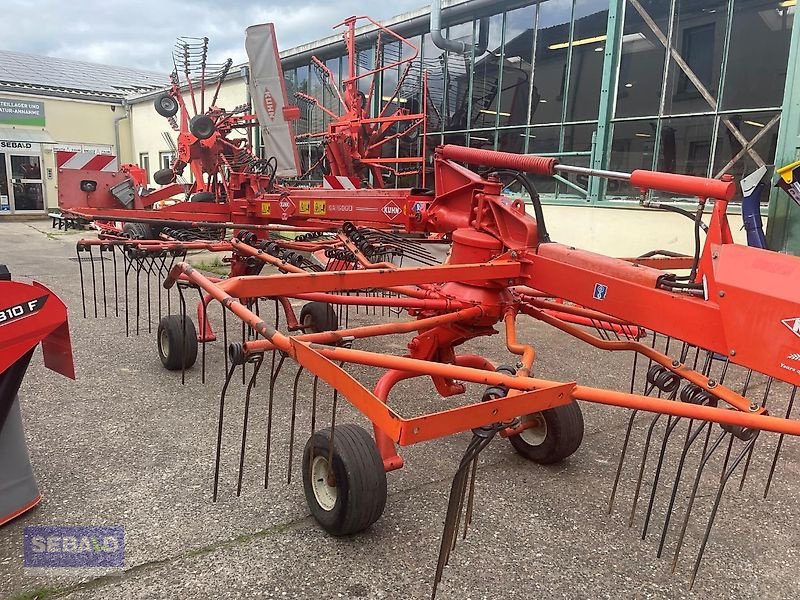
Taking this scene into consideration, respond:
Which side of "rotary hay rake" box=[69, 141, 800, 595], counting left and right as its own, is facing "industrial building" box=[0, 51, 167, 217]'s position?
back

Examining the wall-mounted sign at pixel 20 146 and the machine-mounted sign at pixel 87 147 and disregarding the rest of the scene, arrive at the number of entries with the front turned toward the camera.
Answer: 2

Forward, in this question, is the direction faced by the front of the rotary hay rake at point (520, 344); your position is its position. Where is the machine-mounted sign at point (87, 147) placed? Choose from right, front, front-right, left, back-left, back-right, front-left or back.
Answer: back

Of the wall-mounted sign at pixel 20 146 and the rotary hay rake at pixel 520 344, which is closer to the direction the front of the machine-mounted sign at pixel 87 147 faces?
the rotary hay rake

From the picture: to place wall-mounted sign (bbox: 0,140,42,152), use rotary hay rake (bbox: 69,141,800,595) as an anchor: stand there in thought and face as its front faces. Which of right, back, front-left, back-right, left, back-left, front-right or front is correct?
back

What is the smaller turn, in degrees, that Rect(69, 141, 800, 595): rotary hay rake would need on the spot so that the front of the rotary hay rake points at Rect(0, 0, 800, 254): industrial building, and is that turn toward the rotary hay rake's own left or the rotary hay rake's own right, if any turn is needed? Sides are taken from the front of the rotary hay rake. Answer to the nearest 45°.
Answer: approximately 135° to the rotary hay rake's own left
